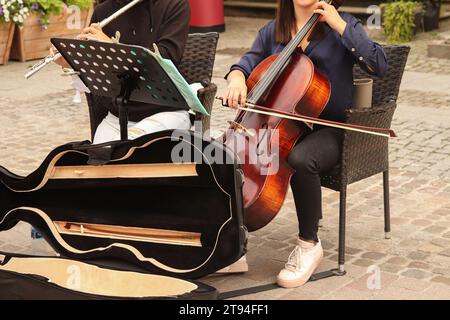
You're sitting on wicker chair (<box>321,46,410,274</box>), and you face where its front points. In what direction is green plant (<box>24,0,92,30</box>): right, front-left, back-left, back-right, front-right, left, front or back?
right

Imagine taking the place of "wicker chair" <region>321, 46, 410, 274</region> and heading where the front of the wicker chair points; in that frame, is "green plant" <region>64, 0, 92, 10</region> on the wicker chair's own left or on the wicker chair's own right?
on the wicker chair's own right

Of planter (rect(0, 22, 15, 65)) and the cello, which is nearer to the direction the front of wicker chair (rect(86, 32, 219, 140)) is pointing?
the cello

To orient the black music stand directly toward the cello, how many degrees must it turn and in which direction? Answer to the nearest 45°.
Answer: approximately 45° to its right

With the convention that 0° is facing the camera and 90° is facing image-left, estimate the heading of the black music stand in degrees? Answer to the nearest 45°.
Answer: approximately 225°

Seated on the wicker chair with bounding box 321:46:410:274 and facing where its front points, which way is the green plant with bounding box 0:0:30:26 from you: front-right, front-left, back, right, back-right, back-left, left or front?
right

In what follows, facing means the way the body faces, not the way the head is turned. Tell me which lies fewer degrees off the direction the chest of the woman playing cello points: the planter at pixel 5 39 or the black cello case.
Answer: the black cello case

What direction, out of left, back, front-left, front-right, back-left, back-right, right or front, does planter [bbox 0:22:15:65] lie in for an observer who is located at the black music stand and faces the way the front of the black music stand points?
front-left

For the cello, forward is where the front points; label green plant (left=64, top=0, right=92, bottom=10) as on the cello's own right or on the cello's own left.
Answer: on the cello's own right

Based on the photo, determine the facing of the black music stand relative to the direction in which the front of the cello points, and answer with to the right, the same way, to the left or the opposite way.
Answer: the opposite way

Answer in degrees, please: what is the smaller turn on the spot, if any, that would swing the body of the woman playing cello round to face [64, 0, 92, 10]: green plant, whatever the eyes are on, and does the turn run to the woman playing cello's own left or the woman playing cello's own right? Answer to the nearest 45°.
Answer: approximately 90° to the woman playing cello's own right

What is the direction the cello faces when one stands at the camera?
facing the viewer and to the left of the viewer

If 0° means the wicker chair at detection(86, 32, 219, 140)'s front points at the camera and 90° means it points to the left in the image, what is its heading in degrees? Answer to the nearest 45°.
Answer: approximately 45°

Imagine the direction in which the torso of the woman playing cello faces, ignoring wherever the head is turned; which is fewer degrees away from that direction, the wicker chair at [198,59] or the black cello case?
the black cello case

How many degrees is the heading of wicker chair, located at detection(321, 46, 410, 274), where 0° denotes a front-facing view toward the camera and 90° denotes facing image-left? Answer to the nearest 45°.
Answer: approximately 45°

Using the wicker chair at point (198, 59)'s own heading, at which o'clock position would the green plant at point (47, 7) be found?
The green plant is roughly at 4 o'clock from the wicker chair.
